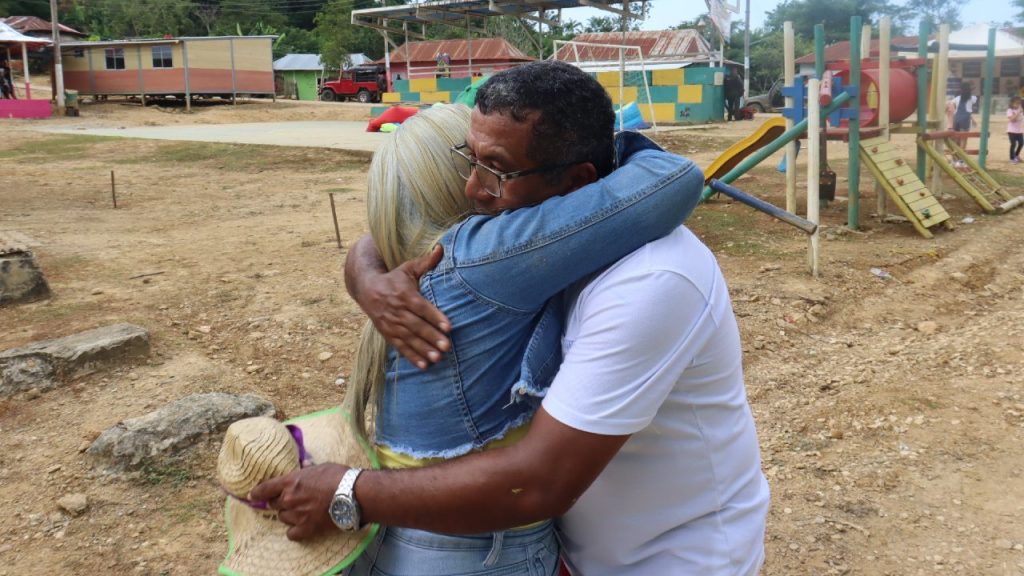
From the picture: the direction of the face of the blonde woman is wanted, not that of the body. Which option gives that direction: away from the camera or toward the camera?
away from the camera

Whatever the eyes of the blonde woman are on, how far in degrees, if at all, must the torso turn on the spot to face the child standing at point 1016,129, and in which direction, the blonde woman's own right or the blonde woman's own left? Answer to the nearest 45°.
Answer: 0° — they already face them

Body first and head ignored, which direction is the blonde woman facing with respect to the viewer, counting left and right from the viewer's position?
facing away from the viewer and to the right of the viewer

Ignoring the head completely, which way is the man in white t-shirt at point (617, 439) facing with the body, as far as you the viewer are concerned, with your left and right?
facing to the left of the viewer

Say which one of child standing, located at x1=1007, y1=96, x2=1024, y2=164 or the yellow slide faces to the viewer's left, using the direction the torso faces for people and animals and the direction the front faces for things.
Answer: the yellow slide

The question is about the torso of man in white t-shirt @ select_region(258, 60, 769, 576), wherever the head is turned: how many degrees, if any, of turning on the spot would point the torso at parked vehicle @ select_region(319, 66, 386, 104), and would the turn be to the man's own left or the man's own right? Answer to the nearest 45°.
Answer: approximately 90° to the man's own right

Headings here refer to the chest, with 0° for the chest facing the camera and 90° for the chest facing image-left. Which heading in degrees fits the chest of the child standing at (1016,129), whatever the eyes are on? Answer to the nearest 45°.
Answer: approximately 0°

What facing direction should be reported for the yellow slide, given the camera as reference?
facing to the left of the viewer
